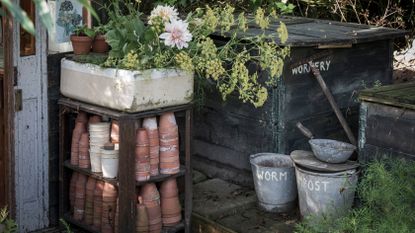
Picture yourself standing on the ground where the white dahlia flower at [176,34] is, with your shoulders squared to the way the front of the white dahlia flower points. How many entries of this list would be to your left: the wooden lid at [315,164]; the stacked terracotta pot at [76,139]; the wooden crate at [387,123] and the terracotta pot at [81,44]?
2

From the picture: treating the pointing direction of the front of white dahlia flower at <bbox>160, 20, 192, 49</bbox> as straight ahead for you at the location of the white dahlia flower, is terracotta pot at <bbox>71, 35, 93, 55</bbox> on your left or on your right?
on your right

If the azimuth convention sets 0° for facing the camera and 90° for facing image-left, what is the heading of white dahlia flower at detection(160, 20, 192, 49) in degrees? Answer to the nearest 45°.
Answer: approximately 0°

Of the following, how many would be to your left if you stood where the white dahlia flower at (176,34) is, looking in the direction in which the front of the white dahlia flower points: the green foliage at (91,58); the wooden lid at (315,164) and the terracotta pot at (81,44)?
1

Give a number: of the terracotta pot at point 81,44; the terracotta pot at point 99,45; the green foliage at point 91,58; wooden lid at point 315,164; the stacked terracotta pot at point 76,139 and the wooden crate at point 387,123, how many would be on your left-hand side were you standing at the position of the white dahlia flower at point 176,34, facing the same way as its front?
2

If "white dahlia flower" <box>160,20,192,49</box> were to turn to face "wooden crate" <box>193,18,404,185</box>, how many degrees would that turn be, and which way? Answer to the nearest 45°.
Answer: approximately 135° to its left

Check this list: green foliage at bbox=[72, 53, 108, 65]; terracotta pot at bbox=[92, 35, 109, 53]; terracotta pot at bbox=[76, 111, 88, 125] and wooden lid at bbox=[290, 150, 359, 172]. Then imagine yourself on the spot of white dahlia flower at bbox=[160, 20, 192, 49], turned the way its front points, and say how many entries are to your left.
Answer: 1

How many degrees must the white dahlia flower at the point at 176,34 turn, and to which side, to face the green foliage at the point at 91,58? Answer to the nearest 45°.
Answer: approximately 135° to its right

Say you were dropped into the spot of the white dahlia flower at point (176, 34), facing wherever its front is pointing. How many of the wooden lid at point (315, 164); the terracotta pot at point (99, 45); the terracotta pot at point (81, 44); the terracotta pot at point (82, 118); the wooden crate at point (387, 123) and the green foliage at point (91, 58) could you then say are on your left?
2

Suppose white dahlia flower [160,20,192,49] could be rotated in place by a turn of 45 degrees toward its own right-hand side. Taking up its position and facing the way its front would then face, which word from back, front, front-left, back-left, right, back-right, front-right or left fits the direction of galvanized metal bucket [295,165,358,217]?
back-left
